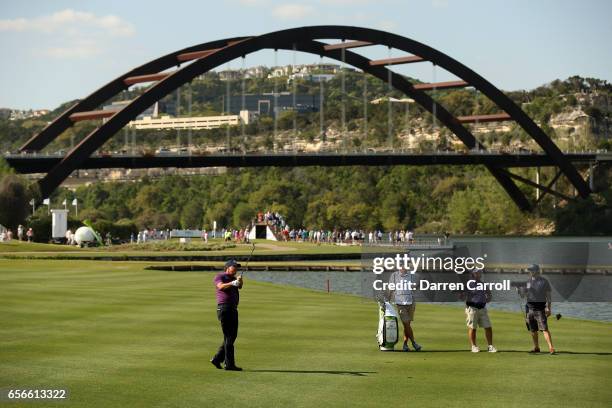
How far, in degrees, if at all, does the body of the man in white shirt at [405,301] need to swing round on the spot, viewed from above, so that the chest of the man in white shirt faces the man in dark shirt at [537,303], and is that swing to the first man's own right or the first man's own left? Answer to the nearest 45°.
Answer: approximately 90° to the first man's own left

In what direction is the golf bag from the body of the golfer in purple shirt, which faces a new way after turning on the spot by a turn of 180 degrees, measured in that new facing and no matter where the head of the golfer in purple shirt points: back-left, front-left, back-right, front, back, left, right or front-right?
back-right

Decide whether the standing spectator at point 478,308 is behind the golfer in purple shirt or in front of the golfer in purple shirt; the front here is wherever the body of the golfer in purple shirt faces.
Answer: in front

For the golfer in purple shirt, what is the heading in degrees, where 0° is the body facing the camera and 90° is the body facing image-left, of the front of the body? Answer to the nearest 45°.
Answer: approximately 270°

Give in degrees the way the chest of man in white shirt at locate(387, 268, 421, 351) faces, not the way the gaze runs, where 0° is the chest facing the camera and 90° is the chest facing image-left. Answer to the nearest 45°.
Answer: approximately 0°
